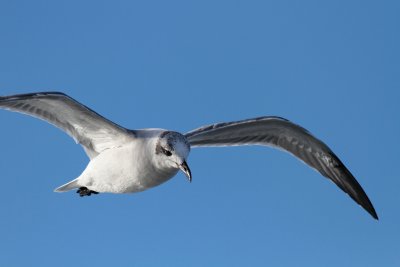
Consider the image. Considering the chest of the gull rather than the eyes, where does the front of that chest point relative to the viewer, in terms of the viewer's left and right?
facing the viewer and to the right of the viewer
